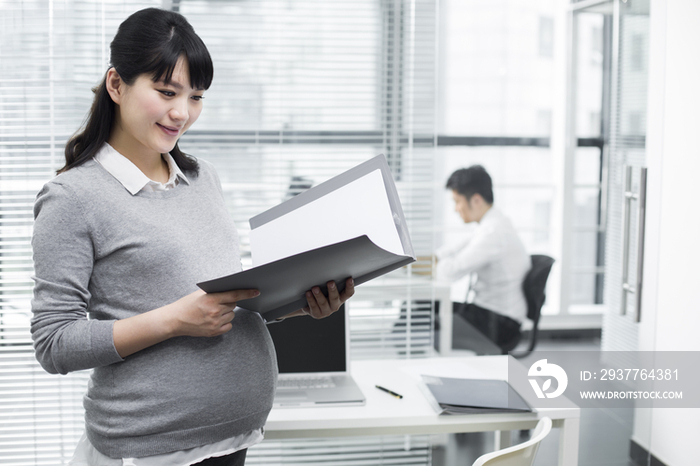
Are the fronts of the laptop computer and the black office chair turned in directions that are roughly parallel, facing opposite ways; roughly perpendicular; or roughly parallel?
roughly perpendicular

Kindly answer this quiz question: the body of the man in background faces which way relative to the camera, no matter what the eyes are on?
to the viewer's left

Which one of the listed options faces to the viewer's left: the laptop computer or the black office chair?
the black office chair

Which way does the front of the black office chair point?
to the viewer's left

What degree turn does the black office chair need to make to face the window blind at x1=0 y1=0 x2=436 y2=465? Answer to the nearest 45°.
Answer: approximately 45° to its left

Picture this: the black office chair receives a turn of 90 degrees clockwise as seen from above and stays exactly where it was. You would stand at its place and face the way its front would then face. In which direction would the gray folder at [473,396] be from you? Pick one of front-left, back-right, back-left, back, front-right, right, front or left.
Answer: back

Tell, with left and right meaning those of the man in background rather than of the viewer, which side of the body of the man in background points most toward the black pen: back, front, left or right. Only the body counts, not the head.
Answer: left

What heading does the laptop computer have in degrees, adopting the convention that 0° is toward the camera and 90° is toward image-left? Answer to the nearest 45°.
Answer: approximately 0°

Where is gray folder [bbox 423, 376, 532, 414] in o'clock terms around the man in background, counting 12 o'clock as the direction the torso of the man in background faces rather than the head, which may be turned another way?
The gray folder is roughly at 9 o'clock from the man in background.

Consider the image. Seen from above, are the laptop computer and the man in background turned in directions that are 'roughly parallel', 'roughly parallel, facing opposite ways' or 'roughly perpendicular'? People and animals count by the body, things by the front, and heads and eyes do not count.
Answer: roughly perpendicular
